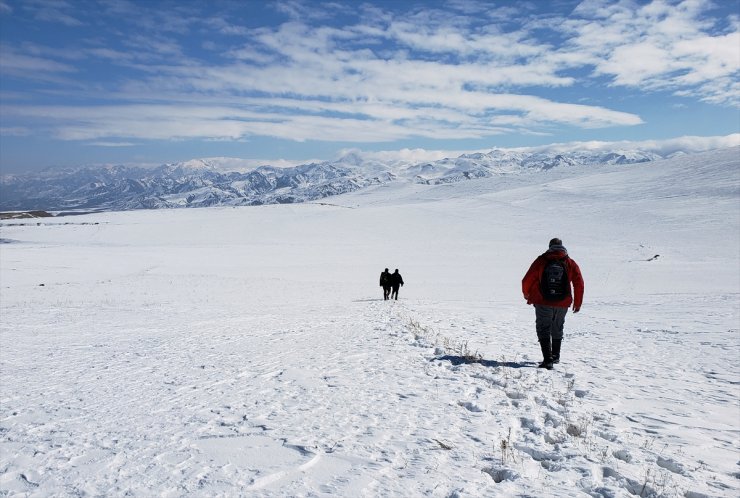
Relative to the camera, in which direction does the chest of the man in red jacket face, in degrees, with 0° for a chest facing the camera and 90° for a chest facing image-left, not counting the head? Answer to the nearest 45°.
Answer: approximately 180°
